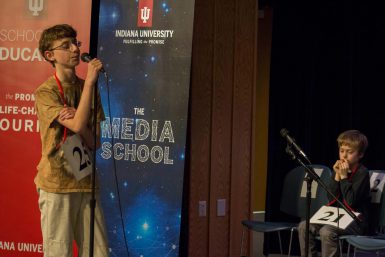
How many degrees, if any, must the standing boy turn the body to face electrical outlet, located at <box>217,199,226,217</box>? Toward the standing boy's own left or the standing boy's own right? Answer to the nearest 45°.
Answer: approximately 90° to the standing boy's own left

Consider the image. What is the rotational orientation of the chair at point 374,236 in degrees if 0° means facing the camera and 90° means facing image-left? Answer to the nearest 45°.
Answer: approximately 45°

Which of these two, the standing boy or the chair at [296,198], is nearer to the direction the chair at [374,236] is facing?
the standing boy

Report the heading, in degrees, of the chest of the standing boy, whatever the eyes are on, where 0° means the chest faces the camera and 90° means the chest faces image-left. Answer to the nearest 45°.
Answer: approximately 315°

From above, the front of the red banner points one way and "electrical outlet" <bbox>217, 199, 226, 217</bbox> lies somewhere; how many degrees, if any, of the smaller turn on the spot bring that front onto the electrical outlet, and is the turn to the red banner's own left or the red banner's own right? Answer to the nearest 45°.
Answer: approximately 90° to the red banner's own left

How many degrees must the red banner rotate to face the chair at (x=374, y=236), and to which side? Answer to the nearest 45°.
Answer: approximately 90° to its left

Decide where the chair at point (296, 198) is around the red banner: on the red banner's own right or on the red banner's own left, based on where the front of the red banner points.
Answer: on the red banner's own left

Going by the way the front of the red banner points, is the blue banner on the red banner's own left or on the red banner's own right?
on the red banner's own left
